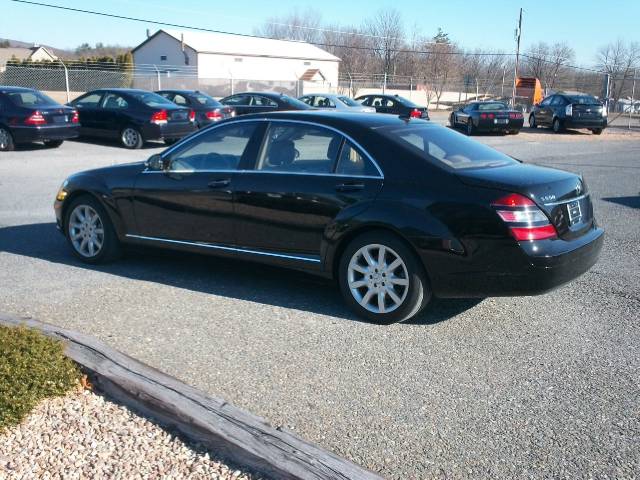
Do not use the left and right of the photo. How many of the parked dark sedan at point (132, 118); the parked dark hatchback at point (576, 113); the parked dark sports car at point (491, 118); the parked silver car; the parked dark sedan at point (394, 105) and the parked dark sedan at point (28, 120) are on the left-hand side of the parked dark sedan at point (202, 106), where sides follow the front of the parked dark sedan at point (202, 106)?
2

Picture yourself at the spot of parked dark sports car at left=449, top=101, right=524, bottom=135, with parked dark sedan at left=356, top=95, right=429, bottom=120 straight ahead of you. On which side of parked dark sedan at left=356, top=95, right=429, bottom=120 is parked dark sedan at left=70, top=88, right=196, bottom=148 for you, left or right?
left

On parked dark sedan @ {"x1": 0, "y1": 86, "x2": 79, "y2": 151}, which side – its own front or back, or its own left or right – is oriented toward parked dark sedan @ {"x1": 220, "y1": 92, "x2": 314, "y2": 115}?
right

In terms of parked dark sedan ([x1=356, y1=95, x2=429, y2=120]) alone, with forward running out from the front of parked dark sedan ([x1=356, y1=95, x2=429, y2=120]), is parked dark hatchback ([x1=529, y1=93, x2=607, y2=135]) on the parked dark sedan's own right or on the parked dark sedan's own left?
on the parked dark sedan's own right

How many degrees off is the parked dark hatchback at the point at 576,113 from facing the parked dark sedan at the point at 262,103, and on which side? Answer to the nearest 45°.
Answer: approximately 90° to its left

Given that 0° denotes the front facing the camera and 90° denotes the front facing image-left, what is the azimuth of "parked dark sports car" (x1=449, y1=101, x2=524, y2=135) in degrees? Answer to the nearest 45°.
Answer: approximately 135°

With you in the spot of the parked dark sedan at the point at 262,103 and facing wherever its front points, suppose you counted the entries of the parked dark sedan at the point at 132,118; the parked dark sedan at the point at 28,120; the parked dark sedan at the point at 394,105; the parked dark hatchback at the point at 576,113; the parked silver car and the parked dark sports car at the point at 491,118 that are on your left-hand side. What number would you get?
2

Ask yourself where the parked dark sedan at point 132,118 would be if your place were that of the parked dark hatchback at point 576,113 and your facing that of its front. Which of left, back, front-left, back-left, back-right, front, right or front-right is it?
left

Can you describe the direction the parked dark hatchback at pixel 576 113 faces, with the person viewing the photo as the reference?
facing away from the viewer and to the left of the viewer

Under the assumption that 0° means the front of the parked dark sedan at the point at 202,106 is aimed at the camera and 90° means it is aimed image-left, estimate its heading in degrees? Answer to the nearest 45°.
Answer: approximately 135°

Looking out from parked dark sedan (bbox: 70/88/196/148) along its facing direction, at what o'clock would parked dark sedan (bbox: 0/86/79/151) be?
parked dark sedan (bbox: 0/86/79/151) is roughly at 10 o'clock from parked dark sedan (bbox: 70/88/196/148).

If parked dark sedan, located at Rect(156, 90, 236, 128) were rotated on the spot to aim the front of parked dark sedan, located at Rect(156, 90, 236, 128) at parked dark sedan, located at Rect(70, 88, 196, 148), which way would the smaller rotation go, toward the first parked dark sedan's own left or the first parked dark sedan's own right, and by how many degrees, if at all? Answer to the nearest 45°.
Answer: approximately 90° to the first parked dark sedan's own left

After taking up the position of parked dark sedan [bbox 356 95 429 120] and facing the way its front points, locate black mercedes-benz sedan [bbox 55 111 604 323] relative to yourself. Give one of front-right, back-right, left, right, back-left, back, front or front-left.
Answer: back-left
